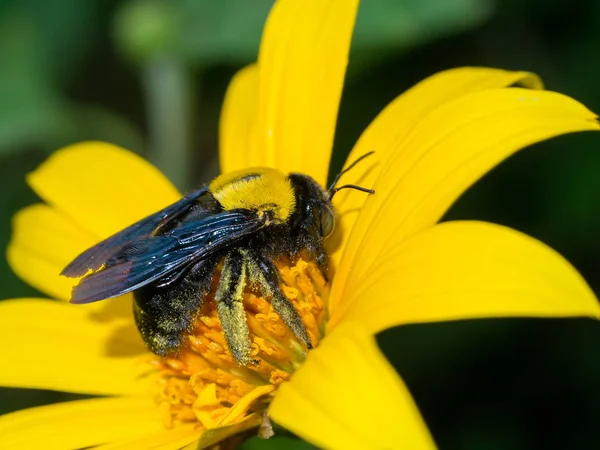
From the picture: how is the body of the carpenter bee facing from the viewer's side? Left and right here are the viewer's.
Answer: facing to the right of the viewer
